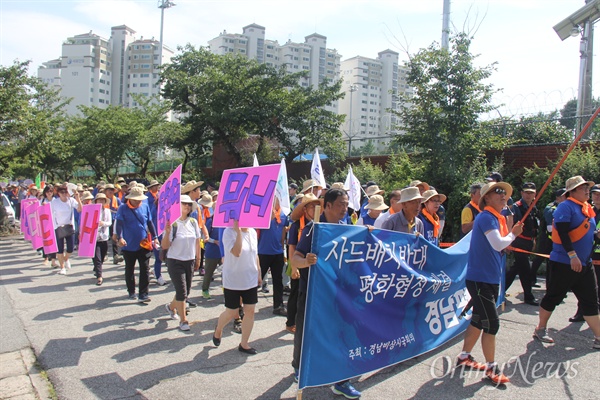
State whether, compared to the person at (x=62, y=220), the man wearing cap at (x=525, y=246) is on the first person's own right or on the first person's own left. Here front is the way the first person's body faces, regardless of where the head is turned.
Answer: on the first person's own left

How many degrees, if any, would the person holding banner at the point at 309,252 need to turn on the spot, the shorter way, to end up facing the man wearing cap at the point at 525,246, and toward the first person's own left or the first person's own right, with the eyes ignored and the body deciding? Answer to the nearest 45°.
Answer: approximately 90° to the first person's own left

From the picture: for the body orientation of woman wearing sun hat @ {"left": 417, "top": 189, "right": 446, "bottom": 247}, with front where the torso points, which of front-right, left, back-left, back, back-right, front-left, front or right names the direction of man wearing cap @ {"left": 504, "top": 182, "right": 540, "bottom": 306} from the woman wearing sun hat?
left

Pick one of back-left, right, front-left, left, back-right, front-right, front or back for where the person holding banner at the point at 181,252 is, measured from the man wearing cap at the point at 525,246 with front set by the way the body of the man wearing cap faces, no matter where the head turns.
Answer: right

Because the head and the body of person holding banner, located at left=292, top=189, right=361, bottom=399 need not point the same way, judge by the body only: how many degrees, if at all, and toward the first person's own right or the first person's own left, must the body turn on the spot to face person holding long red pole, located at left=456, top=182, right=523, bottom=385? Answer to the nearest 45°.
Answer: approximately 45° to the first person's own left
